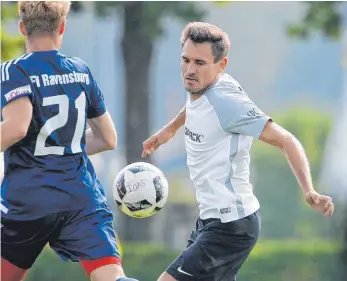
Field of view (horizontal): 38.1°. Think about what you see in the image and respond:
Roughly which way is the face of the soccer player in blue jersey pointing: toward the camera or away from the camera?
away from the camera

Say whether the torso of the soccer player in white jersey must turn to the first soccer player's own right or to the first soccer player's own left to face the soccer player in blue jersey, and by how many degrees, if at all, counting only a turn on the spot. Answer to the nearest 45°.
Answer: approximately 45° to the first soccer player's own right

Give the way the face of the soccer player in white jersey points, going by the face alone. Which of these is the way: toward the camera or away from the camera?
toward the camera

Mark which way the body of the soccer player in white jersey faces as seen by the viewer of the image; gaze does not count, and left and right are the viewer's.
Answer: facing the viewer and to the left of the viewer
